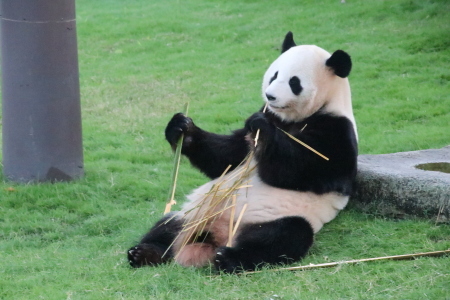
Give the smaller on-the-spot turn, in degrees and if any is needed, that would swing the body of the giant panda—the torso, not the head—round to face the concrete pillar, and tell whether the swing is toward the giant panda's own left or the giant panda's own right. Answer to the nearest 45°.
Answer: approximately 90° to the giant panda's own right

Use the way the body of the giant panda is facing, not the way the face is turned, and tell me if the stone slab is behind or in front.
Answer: behind

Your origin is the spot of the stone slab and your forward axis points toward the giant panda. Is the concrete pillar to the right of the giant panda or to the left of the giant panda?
right

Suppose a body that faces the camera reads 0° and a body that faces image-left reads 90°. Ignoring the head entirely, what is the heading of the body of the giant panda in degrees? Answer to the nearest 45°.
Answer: approximately 45°

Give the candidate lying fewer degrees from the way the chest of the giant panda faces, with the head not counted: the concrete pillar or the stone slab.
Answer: the concrete pillar
